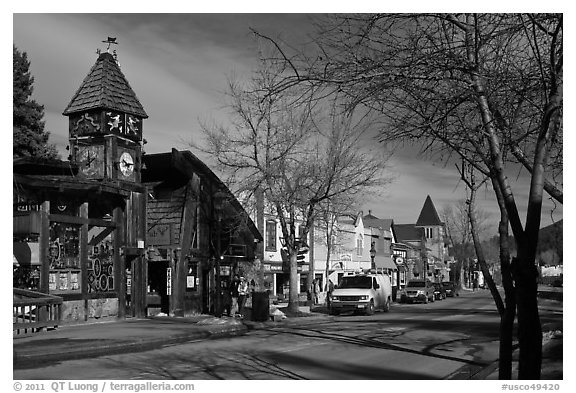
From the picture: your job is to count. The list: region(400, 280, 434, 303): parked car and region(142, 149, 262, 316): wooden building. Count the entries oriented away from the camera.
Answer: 0

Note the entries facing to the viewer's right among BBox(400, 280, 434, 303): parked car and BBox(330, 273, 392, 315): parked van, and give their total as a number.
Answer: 0

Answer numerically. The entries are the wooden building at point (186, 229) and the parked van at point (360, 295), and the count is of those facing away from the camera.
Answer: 0

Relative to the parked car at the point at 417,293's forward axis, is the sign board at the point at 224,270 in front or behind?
in front

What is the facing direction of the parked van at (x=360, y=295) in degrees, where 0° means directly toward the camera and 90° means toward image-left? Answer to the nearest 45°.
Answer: approximately 45°

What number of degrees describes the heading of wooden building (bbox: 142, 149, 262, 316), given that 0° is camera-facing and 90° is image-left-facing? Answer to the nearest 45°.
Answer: approximately 315°

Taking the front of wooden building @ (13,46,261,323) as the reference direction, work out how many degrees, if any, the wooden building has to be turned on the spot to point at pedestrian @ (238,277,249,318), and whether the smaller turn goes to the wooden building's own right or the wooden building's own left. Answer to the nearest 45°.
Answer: approximately 90° to the wooden building's own left

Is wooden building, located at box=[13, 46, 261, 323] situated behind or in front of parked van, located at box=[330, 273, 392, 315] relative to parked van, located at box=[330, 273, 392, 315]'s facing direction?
in front
